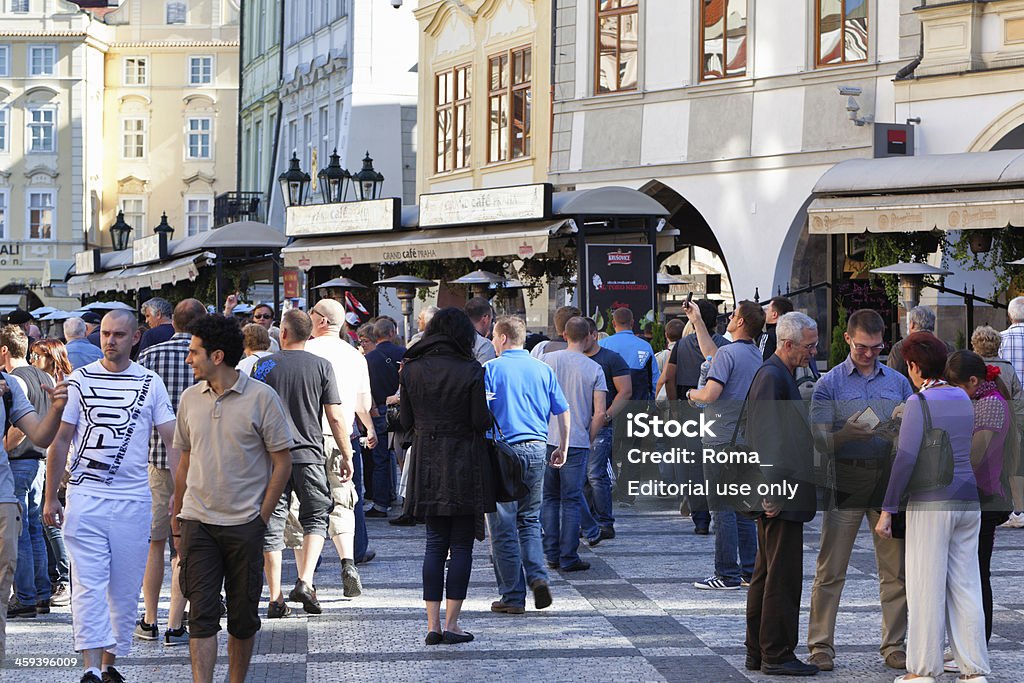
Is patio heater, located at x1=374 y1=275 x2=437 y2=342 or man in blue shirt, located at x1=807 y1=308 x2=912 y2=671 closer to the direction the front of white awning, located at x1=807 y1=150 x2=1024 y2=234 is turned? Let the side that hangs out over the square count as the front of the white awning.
the man in blue shirt

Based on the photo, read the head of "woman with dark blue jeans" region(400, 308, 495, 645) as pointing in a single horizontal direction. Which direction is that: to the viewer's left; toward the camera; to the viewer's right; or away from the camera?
away from the camera

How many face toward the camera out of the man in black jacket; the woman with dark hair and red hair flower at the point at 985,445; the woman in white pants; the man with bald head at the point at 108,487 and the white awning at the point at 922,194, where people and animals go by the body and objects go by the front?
2

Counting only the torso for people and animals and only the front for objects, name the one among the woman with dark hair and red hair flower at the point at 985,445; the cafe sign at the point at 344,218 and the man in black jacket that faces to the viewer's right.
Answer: the man in black jacket

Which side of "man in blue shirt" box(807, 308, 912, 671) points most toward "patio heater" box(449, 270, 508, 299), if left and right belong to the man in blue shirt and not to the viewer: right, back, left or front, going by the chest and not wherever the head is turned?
back

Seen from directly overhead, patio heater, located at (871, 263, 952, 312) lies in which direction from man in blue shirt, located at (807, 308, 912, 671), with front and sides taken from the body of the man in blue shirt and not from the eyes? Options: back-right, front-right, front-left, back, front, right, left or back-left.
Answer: back

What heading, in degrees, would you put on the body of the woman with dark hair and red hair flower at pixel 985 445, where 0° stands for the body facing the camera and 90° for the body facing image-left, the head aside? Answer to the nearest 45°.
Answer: approximately 90°

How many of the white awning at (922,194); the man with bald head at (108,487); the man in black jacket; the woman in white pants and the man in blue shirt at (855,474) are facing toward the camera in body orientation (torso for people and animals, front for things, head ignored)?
3

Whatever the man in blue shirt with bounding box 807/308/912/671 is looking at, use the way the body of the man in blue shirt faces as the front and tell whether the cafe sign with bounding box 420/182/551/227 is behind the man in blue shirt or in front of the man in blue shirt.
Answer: behind

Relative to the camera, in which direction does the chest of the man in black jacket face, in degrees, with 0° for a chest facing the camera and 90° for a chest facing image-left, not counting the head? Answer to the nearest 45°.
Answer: approximately 270°

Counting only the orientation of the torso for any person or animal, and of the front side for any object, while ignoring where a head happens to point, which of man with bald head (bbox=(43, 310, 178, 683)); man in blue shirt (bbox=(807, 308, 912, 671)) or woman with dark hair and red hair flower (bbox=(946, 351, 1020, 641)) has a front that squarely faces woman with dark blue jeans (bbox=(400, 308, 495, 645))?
the woman with dark hair and red hair flower

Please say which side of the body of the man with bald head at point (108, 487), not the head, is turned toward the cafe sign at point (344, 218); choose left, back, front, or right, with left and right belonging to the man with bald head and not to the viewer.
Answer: back

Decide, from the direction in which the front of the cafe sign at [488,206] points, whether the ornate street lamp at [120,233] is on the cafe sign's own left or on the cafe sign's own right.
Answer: on the cafe sign's own right
